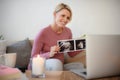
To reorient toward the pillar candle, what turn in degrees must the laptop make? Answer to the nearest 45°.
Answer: approximately 45° to its left

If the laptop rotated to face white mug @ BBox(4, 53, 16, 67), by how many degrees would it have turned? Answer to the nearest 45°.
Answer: approximately 45° to its left

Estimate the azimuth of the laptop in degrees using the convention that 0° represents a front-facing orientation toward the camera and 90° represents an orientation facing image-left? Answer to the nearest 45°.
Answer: approximately 135°

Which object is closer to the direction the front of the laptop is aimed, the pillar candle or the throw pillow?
the throw pillow

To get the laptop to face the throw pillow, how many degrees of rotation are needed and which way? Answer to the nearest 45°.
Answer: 0° — it already faces it
